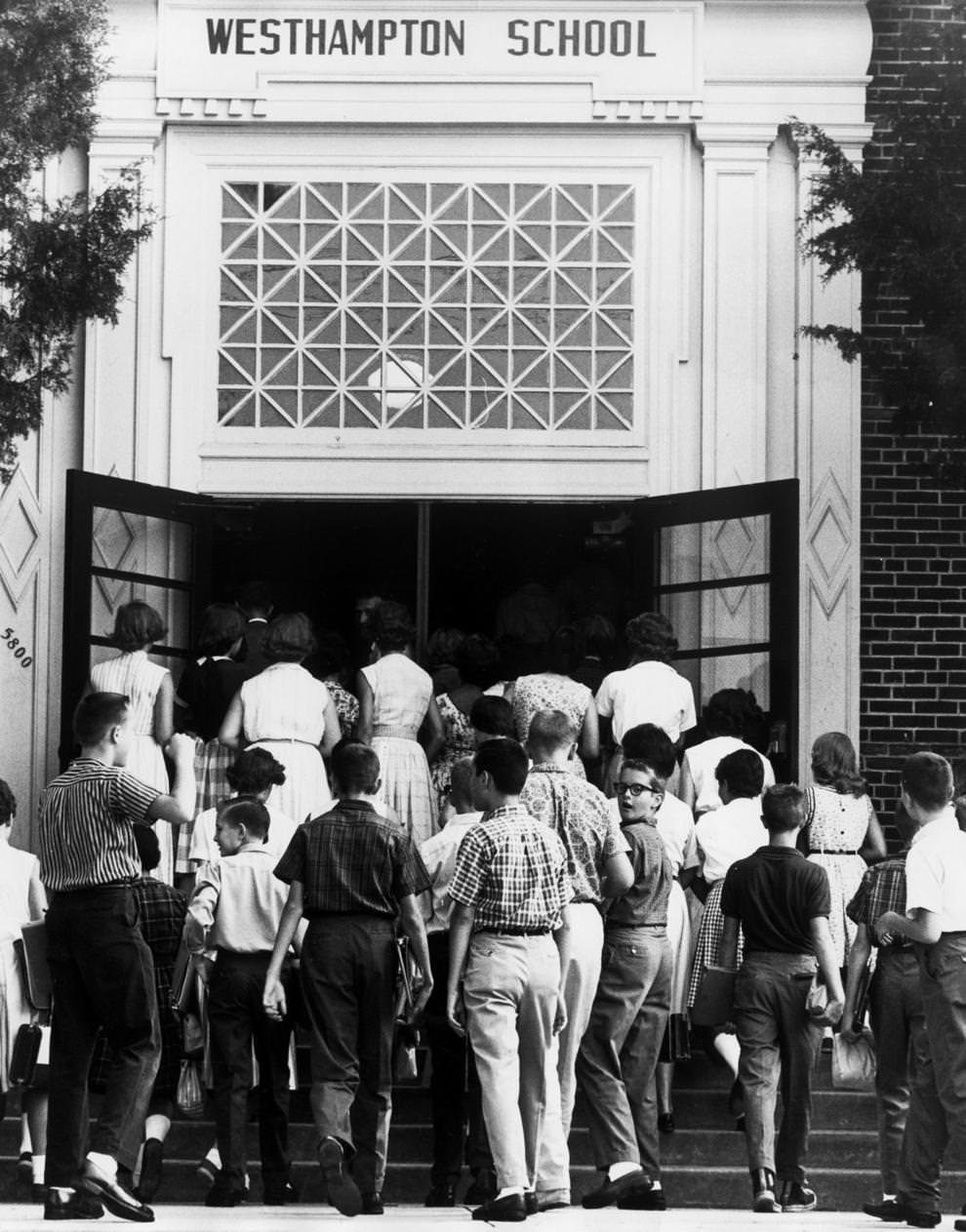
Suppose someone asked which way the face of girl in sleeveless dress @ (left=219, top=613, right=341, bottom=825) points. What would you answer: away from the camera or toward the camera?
away from the camera

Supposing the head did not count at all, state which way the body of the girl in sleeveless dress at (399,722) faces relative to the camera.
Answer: away from the camera

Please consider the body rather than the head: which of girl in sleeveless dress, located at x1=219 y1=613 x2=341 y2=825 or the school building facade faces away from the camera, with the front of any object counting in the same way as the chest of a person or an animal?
the girl in sleeveless dress

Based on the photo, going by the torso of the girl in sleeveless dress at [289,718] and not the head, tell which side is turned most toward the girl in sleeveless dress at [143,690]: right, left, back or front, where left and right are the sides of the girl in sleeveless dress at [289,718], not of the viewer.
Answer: left

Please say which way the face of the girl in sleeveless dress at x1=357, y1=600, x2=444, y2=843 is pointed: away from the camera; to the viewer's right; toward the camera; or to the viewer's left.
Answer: away from the camera

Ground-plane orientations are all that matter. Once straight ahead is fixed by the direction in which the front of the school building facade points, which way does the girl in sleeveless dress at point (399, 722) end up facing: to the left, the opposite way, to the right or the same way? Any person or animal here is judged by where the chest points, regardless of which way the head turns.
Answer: the opposite way

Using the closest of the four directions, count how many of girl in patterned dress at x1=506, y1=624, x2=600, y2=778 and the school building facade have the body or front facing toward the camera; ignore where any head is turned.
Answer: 1

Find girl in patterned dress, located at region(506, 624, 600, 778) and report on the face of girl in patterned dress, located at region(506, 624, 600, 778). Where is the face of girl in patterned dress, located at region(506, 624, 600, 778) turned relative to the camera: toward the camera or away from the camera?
away from the camera

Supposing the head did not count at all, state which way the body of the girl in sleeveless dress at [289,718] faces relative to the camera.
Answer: away from the camera

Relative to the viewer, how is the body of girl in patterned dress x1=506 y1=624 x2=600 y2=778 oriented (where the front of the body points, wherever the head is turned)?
away from the camera
